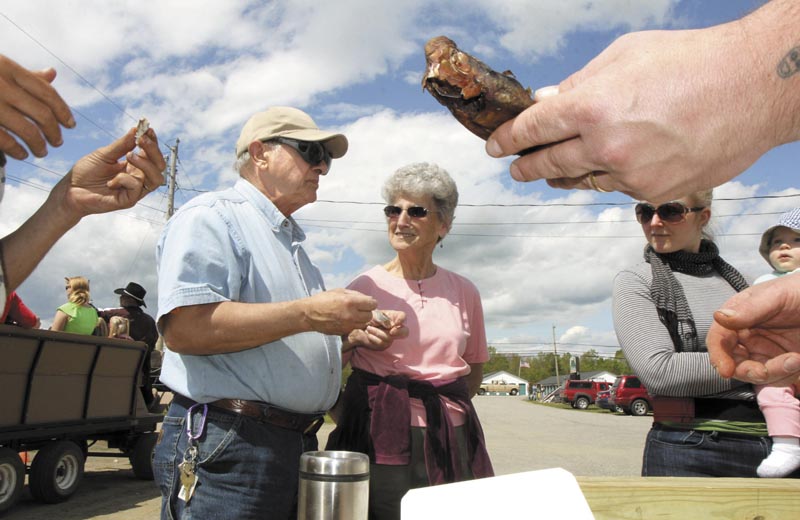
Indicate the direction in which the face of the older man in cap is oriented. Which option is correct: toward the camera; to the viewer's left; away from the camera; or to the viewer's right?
to the viewer's right

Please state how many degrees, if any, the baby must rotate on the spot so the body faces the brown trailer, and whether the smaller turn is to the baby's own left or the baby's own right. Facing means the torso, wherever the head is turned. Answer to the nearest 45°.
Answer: approximately 45° to the baby's own right

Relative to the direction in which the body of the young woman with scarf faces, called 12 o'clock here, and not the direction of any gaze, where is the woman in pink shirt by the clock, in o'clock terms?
The woman in pink shirt is roughly at 3 o'clock from the young woman with scarf.

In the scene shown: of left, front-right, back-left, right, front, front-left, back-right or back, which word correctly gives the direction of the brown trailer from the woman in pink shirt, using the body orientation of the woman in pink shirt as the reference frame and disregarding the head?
back-right

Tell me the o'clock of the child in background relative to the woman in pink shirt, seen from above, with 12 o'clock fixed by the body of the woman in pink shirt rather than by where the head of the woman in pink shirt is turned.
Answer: The child in background is roughly at 5 o'clock from the woman in pink shirt.

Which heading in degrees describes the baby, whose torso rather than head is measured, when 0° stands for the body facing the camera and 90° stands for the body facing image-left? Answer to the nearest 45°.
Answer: approximately 45°

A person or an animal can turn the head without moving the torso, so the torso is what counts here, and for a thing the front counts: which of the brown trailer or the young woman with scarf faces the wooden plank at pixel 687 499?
the young woman with scarf

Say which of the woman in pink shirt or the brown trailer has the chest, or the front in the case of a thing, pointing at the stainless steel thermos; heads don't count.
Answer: the woman in pink shirt

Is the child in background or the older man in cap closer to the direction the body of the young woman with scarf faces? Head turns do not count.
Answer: the older man in cap

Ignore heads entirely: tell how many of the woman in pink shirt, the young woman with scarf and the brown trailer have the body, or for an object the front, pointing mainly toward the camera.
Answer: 2
